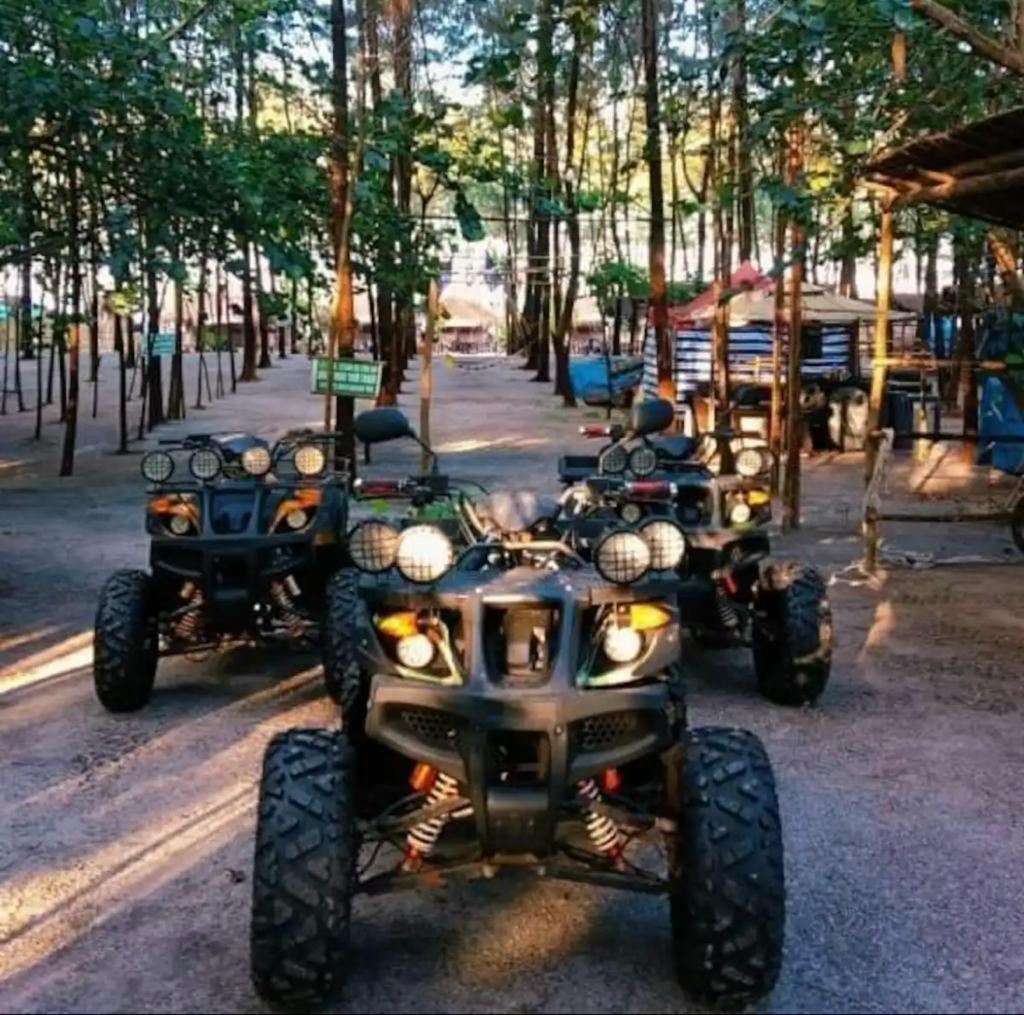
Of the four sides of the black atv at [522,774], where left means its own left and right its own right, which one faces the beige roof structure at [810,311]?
back

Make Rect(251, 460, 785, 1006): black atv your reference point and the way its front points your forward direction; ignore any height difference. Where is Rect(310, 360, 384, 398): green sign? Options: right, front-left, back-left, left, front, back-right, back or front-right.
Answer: back

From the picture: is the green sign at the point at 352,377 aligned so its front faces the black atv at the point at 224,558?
yes

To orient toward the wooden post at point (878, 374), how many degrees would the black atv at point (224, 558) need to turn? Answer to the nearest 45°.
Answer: approximately 135° to its left

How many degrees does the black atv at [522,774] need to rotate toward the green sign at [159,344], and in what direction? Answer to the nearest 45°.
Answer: approximately 180°

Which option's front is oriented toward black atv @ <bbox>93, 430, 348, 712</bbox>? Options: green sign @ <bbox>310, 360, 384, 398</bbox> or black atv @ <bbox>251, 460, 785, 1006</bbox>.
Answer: the green sign

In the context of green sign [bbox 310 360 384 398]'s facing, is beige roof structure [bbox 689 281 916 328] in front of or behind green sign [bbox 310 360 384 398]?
behind

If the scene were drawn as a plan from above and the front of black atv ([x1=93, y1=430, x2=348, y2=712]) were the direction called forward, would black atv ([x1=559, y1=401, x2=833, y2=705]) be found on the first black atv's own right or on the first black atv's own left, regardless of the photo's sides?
on the first black atv's own left

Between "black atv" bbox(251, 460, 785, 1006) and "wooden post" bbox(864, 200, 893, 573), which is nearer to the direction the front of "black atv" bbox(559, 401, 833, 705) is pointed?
the black atv

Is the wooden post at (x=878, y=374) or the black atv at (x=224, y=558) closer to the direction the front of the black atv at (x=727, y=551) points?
the black atv

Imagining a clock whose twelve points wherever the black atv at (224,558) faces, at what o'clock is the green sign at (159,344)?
The green sign is roughly at 6 o'clock from the black atv.
